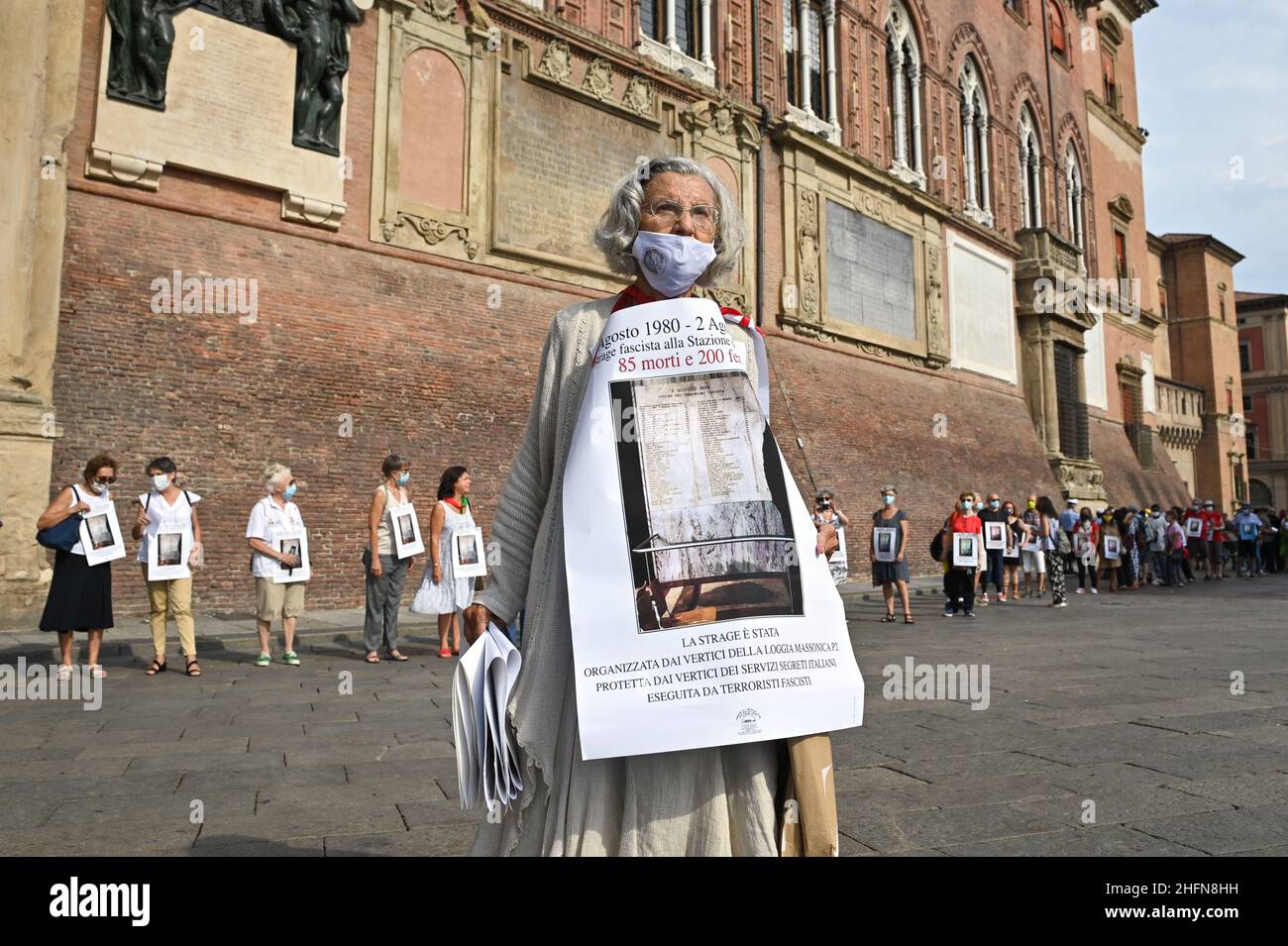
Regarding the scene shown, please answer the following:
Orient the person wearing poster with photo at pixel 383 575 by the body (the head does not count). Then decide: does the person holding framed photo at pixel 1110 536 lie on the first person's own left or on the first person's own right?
on the first person's own left

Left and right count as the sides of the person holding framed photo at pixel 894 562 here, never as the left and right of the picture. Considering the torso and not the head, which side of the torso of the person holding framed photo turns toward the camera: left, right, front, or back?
front

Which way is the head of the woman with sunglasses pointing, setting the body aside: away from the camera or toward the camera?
toward the camera

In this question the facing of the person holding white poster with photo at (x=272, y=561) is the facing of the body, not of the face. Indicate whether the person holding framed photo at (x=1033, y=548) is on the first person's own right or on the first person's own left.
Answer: on the first person's own left

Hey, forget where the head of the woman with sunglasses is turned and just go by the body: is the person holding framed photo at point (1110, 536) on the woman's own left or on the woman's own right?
on the woman's own left

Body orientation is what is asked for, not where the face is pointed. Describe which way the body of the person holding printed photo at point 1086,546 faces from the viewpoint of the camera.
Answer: toward the camera

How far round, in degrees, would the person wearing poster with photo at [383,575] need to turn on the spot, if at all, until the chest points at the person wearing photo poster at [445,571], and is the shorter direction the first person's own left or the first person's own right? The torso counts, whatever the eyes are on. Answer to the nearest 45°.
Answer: approximately 45° to the first person's own left

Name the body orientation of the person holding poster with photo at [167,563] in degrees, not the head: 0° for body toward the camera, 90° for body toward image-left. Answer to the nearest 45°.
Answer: approximately 0°

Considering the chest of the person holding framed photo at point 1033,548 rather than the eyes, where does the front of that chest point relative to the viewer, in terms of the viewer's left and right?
facing the viewer and to the left of the viewer

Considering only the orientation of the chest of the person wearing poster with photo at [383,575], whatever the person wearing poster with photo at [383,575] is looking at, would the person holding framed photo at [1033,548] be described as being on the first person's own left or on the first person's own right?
on the first person's own left

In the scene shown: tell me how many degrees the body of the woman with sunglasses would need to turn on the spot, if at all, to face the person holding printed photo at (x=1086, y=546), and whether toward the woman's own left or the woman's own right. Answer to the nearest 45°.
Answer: approximately 45° to the woman's own left

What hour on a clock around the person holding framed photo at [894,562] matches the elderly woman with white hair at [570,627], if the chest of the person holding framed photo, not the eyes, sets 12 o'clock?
The elderly woman with white hair is roughly at 12 o'clock from the person holding framed photo.

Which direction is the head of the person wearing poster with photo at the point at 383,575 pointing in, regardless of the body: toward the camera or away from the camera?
toward the camera

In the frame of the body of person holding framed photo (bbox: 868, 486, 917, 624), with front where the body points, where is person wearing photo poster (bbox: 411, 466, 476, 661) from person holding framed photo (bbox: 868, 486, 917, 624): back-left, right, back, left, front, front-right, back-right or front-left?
front-right
